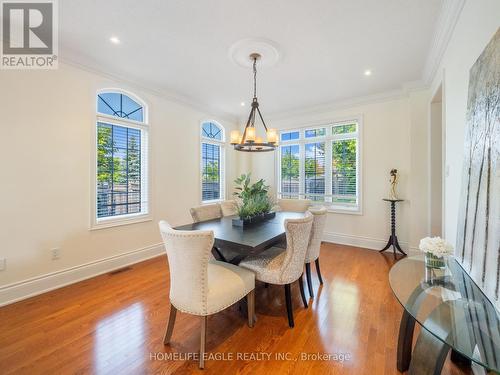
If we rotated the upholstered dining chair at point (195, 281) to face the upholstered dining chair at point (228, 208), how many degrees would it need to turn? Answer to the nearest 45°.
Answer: approximately 45° to its left

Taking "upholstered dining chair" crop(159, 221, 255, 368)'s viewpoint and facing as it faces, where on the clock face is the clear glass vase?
The clear glass vase is roughly at 2 o'clock from the upholstered dining chair.

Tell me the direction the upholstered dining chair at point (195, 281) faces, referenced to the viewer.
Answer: facing away from the viewer and to the right of the viewer

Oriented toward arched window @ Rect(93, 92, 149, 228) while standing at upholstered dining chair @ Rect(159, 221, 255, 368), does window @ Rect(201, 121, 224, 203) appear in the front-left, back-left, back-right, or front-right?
front-right

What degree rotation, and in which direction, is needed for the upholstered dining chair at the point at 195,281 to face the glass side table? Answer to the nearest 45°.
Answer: approximately 90° to its right

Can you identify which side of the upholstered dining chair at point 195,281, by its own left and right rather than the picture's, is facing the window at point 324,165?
front

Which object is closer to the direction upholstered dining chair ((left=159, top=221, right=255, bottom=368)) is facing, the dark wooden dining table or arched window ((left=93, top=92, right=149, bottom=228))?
the dark wooden dining table

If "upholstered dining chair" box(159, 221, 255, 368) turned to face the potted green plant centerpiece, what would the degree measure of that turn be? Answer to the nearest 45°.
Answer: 0° — it already faces it

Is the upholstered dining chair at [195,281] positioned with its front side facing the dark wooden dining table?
yes

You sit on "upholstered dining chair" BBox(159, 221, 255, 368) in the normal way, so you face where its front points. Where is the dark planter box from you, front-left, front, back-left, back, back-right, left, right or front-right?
front
